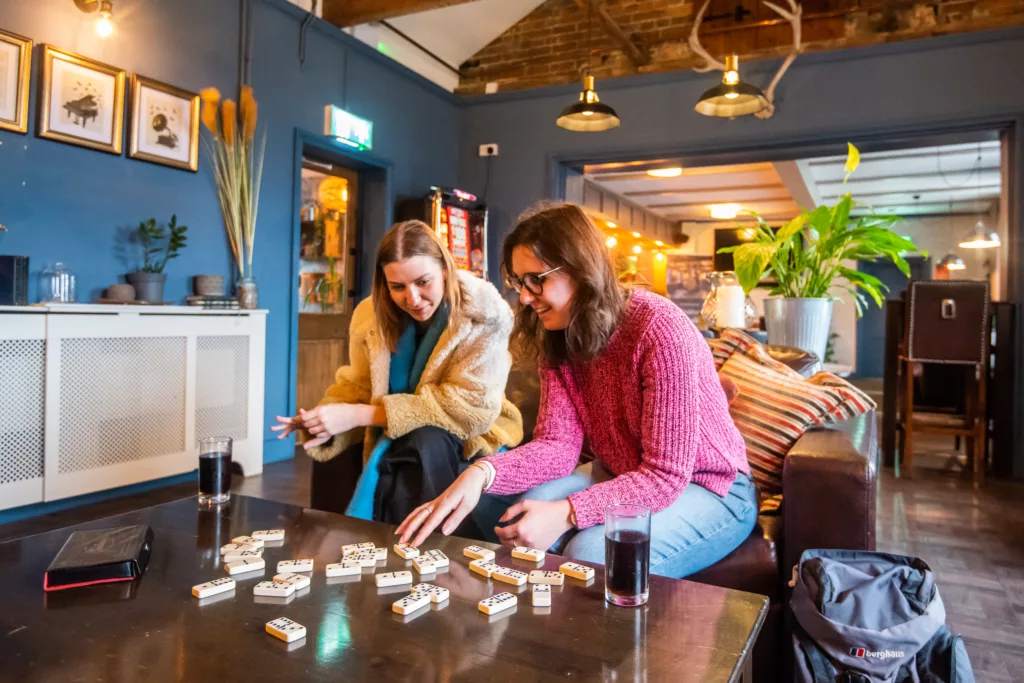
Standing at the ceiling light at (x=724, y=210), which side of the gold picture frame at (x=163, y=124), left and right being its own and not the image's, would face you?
left

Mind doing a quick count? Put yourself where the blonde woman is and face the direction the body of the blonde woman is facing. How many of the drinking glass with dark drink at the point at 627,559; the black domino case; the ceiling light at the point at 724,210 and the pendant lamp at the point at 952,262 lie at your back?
2

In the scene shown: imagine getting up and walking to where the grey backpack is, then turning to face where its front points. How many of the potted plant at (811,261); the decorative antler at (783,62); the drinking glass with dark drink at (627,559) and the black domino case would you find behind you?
2

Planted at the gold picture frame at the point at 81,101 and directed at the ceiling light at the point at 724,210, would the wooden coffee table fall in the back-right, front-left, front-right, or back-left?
back-right

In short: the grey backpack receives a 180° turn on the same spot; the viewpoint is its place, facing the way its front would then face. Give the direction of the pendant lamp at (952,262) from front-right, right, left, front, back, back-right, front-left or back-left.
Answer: front

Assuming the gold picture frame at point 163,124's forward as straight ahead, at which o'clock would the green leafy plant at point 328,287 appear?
The green leafy plant is roughly at 9 o'clock from the gold picture frame.

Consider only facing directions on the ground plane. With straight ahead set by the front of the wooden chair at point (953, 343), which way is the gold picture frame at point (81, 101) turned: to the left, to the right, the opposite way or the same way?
to the right

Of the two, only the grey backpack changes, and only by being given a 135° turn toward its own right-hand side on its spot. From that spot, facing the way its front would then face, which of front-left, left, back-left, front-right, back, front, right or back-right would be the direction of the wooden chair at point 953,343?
front-right

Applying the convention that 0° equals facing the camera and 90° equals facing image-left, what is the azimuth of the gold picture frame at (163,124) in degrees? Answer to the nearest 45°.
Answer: approximately 315°

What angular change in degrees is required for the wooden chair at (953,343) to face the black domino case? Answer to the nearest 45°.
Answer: approximately 180°

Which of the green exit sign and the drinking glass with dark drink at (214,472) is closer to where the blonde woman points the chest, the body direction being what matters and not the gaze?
the drinking glass with dark drink

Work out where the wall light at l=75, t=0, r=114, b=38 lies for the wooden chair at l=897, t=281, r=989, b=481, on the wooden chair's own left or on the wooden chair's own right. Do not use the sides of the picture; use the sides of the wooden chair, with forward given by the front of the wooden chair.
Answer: on the wooden chair's own left

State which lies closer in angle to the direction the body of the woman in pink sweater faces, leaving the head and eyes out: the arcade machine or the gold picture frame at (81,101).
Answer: the gold picture frame
